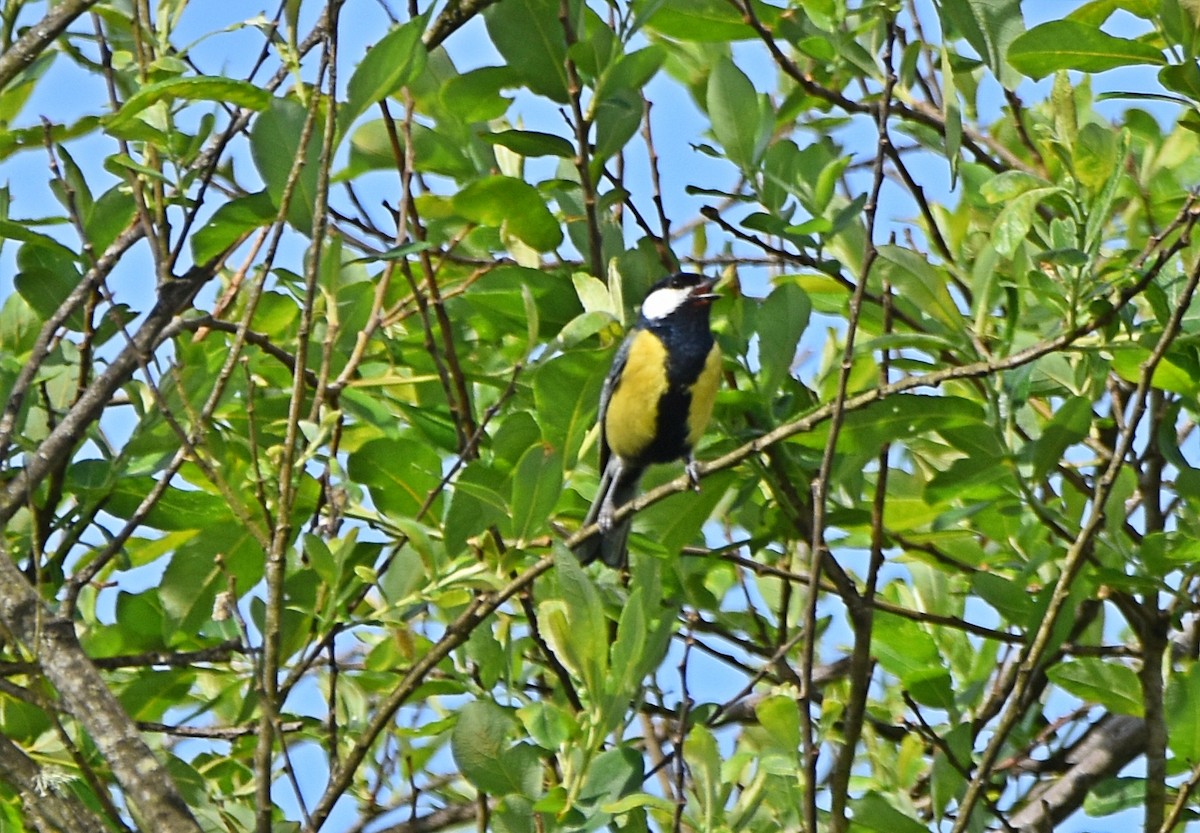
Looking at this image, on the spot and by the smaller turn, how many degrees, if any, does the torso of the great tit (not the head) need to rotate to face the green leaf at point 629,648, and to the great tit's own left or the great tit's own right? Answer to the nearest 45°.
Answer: approximately 45° to the great tit's own right

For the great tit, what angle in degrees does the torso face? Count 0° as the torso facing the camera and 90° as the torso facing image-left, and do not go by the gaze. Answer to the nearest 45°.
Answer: approximately 315°

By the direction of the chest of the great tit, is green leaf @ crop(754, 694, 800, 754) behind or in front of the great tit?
in front

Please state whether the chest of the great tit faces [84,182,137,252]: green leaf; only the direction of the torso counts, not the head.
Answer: no

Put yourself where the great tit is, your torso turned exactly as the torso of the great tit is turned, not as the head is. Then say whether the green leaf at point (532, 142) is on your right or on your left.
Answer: on your right
